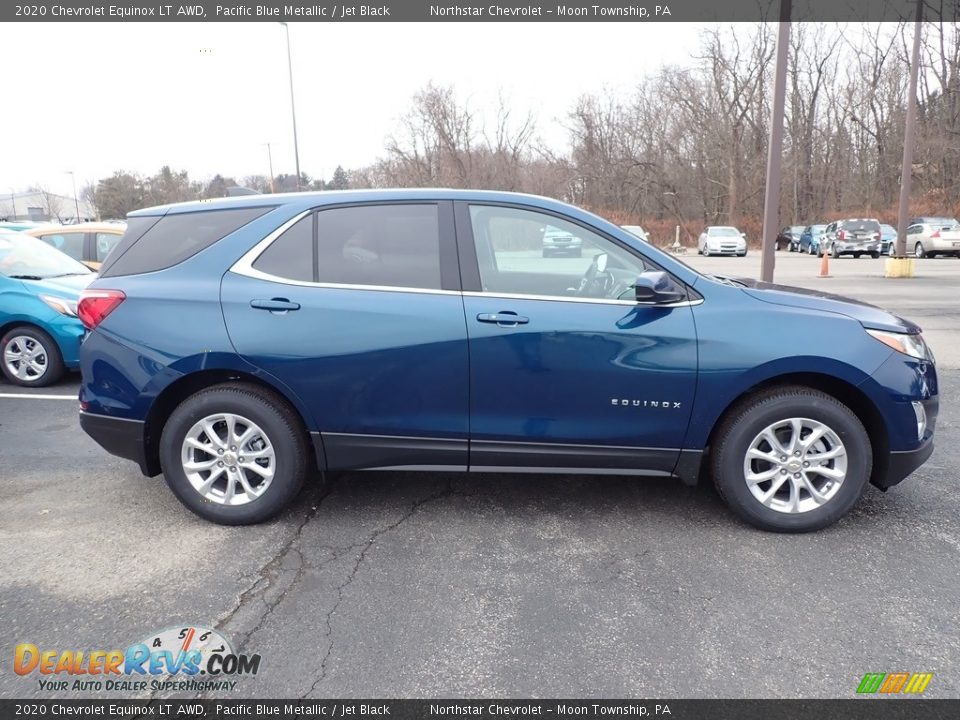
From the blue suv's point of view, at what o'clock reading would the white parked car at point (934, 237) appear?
The white parked car is roughly at 10 o'clock from the blue suv.

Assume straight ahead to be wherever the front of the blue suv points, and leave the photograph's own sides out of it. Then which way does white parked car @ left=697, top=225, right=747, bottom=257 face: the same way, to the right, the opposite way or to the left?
to the right

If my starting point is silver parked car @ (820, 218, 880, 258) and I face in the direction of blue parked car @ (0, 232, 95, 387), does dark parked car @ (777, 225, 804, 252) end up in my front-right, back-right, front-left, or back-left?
back-right

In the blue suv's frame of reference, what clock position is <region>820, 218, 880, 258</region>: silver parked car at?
The silver parked car is roughly at 10 o'clock from the blue suv.

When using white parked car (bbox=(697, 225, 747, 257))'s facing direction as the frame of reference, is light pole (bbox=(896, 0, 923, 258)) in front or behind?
in front

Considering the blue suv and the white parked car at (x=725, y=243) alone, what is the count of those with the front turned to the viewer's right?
1

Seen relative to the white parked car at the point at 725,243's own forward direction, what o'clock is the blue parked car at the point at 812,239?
The blue parked car is roughly at 8 o'clock from the white parked car.

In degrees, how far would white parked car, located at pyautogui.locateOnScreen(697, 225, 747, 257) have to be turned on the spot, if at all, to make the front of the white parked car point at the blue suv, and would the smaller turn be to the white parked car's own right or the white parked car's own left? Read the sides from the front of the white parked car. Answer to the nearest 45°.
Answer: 0° — it already faces it

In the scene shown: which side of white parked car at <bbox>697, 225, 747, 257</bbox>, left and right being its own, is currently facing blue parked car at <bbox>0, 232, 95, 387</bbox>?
front

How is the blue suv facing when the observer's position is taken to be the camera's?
facing to the right of the viewer

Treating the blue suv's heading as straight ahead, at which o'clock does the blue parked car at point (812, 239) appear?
The blue parked car is roughly at 10 o'clock from the blue suv.
